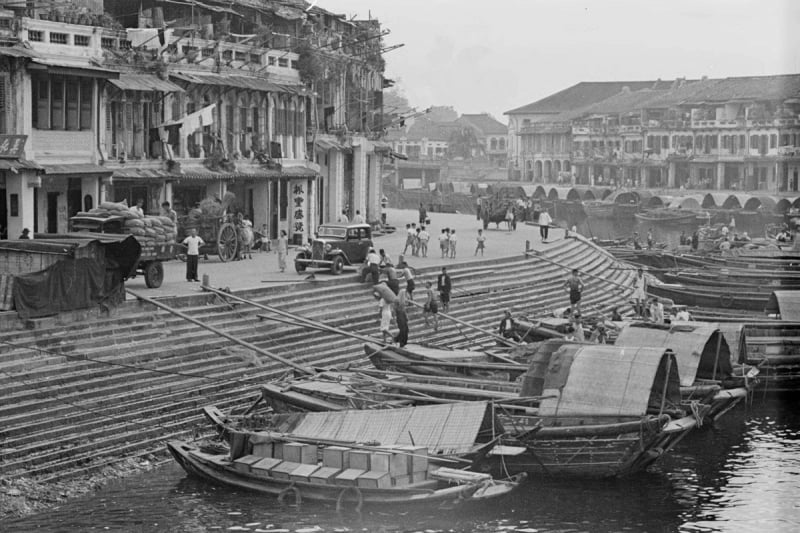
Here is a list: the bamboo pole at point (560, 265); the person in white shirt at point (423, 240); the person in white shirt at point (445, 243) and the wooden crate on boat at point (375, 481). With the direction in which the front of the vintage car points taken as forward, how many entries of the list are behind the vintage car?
3

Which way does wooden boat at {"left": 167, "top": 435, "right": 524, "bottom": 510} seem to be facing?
to the viewer's left

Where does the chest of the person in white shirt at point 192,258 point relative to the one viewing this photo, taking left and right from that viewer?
facing the viewer

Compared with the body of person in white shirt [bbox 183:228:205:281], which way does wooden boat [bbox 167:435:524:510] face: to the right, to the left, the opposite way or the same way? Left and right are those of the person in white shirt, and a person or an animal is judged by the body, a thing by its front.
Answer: to the right

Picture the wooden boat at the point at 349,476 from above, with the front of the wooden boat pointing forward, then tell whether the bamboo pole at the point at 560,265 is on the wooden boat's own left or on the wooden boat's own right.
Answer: on the wooden boat's own right

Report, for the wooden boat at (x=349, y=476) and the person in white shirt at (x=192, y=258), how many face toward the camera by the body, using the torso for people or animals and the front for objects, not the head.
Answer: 1

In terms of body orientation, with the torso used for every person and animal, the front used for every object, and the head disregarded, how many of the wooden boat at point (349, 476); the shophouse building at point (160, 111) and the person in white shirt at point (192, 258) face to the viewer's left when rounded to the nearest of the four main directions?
1

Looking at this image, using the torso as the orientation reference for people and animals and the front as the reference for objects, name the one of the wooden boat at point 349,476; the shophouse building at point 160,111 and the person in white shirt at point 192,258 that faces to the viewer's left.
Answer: the wooden boat

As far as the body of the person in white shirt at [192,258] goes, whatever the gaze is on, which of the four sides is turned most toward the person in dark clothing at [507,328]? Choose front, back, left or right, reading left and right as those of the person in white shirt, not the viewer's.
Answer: left

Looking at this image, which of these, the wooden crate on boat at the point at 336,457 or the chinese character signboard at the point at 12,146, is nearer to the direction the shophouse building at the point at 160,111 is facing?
the wooden crate on boat

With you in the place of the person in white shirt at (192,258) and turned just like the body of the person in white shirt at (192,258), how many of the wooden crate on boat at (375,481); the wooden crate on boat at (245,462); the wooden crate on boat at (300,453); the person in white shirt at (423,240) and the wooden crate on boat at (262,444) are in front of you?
4

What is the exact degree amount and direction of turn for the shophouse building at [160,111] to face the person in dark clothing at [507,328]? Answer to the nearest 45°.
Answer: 0° — it already faces them

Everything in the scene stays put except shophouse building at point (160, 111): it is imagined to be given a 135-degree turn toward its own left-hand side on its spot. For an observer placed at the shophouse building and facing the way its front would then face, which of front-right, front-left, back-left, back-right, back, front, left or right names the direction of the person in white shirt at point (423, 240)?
right

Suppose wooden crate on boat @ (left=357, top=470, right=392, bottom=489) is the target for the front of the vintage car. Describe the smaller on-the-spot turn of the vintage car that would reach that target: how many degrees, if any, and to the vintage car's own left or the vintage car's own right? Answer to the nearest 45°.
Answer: approximately 45° to the vintage car's own left

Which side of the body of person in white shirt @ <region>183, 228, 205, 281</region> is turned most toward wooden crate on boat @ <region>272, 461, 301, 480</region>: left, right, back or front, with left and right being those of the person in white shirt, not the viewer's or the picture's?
front

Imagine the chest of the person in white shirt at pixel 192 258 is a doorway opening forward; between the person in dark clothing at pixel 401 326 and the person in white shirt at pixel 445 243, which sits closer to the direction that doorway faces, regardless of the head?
the person in dark clothing

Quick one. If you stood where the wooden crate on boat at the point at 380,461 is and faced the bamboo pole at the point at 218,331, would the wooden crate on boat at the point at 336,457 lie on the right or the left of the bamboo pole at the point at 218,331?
left

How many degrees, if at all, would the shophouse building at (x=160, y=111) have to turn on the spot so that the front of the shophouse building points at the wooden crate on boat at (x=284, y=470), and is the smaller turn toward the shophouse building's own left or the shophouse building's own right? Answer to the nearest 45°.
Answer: approximately 45° to the shophouse building's own right
